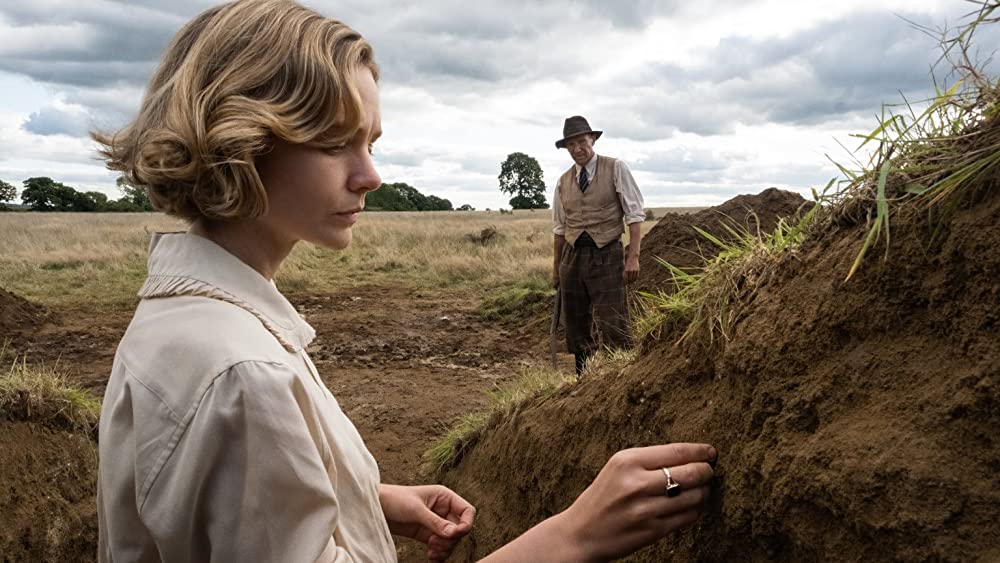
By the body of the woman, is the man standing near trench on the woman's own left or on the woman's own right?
on the woman's own left

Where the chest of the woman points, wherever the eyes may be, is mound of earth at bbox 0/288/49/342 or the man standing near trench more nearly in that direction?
the man standing near trench

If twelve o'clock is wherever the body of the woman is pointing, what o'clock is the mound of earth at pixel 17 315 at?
The mound of earth is roughly at 8 o'clock from the woman.

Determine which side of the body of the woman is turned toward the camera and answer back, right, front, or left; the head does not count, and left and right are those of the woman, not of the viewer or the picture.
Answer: right

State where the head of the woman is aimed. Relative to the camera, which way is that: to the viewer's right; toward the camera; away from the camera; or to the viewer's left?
to the viewer's right

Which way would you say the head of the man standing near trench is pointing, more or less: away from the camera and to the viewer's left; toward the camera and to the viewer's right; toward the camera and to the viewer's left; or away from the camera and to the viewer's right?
toward the camera and to the viewer's left
